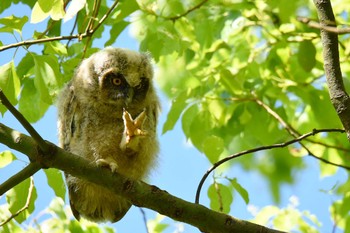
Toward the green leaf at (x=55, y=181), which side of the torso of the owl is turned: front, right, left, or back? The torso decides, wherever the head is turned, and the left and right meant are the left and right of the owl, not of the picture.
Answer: right

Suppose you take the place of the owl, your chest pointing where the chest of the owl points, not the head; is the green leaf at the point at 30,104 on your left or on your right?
on your right

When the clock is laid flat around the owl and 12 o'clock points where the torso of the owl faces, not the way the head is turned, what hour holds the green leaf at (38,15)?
The green leaf is roughly at 2 o'clock from the owl.

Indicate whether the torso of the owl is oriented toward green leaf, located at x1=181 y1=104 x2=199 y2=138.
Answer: no

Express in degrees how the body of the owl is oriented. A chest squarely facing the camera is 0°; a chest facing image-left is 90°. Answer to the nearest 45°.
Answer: approximately 315°

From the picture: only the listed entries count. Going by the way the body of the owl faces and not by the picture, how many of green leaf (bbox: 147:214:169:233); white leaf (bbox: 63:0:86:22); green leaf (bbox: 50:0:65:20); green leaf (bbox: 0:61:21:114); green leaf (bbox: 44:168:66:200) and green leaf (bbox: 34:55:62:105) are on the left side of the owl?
1

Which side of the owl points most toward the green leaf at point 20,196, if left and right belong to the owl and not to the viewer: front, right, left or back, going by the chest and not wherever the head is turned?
right

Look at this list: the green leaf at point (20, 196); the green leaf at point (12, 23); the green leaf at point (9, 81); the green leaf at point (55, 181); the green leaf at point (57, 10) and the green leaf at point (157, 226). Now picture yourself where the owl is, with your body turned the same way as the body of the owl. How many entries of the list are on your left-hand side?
1

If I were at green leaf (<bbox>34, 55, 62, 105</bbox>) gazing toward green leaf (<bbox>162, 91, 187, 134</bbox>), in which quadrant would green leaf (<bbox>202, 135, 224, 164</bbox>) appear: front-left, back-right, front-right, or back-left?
front-right

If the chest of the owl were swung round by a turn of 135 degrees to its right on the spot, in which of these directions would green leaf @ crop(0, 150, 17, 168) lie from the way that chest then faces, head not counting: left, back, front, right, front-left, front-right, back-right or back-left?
front-left
